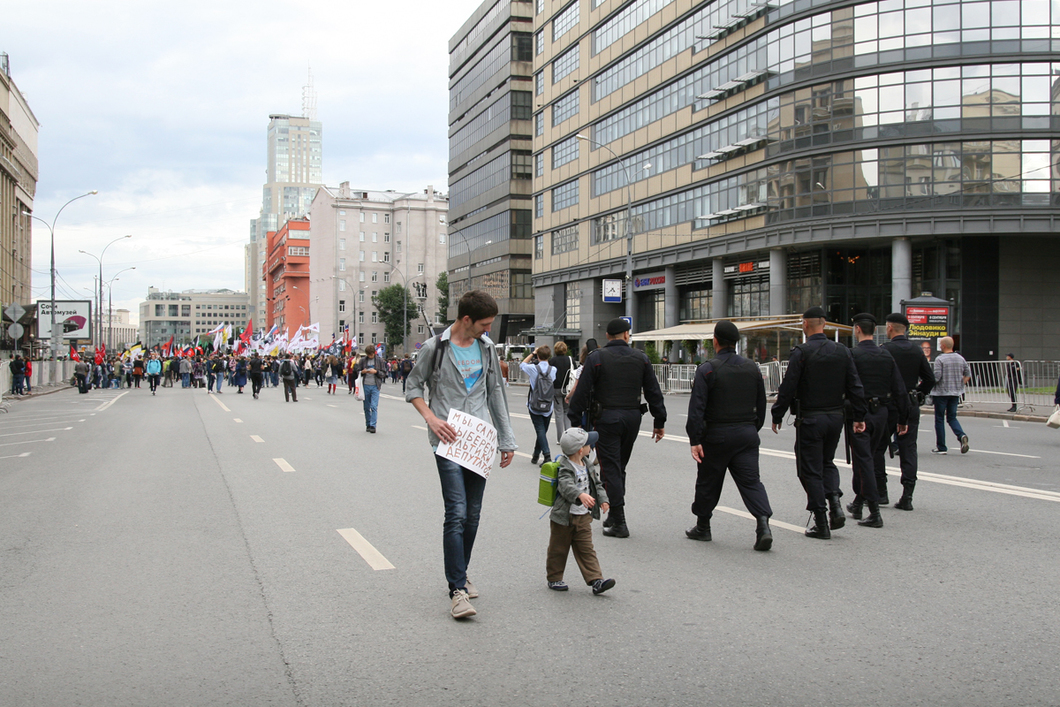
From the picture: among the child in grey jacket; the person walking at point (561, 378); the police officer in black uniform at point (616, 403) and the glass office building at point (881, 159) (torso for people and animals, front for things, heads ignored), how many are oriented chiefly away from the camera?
2

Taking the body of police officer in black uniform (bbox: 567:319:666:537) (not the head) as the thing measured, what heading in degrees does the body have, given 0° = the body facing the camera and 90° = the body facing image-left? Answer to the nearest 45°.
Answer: approximately 180°

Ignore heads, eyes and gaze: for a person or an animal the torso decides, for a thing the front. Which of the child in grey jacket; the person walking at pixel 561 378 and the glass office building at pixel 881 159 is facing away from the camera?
the person walking

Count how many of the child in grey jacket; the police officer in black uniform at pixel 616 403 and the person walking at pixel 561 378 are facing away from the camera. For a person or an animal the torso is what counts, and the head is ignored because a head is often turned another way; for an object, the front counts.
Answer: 2

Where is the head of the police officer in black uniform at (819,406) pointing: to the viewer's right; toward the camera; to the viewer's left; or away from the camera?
away from the camera

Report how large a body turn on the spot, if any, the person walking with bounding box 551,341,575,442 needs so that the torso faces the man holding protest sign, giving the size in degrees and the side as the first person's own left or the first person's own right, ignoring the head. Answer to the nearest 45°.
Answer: approximately 180°

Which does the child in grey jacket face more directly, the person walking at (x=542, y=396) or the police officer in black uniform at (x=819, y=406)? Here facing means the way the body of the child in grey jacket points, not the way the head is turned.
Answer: the police officer in black uniform

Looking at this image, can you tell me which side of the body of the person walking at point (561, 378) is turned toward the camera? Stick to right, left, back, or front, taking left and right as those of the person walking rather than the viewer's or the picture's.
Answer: back

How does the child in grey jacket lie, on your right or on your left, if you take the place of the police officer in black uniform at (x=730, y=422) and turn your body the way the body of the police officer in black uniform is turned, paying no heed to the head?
on your left

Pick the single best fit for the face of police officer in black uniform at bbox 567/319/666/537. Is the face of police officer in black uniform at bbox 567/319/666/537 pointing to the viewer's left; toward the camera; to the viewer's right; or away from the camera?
away from the camera

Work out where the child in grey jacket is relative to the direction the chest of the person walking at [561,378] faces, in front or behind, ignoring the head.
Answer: behind

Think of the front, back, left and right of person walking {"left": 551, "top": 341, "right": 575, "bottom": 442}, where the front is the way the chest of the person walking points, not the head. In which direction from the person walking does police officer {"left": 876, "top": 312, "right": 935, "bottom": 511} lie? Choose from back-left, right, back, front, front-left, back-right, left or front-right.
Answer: back-right
